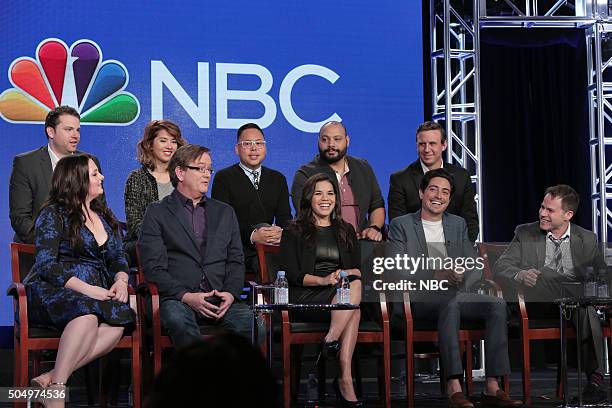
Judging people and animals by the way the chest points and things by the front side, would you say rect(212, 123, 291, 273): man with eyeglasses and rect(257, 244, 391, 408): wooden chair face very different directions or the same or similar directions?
same or similar directions

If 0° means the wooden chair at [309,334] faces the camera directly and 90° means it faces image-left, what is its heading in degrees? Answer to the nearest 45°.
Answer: approximately 0°

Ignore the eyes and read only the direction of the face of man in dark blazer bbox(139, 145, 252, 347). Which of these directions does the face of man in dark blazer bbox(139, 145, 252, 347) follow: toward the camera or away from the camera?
toward the camera

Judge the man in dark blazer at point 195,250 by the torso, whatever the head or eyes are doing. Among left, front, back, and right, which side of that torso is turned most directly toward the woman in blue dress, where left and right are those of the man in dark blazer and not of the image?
right

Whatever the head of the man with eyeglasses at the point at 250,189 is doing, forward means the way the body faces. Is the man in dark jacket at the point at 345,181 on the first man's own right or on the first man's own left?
on the first man's own left

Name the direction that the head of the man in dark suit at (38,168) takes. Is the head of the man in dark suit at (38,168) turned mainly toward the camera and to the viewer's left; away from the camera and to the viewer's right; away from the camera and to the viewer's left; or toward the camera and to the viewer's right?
toward the camera and to the viewer's right

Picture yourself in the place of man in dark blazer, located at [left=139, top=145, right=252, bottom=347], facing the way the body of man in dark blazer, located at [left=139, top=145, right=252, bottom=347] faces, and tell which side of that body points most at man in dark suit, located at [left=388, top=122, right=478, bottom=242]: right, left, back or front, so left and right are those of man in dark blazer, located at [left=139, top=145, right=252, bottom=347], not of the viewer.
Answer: left

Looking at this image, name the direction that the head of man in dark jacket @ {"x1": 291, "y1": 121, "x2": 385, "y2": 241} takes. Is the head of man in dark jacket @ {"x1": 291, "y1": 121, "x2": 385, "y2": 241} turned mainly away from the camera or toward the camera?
toward the camera

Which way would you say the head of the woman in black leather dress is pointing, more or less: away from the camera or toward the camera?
toward the camera

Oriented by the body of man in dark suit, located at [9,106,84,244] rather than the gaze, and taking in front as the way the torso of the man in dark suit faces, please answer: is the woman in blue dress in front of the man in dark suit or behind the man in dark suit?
in front

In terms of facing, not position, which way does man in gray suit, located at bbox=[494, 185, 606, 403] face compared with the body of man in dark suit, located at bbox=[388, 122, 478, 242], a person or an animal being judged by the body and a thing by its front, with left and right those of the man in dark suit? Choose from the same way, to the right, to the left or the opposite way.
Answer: the same way

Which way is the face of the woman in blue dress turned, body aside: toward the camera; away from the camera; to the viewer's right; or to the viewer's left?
to the viewer's right

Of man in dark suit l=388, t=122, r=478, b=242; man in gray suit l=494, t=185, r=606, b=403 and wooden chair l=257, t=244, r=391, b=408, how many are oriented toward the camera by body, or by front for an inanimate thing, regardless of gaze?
3

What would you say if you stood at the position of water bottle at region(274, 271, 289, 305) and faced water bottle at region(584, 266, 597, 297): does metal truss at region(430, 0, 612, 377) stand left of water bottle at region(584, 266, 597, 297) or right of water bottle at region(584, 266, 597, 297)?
left

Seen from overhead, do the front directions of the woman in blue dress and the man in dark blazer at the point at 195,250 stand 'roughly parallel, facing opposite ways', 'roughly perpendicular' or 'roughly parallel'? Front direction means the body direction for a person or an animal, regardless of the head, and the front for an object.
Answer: roughly parallel

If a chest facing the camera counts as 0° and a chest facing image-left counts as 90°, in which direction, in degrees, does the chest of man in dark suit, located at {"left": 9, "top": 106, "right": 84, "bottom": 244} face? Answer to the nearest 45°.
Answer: approximately 315°

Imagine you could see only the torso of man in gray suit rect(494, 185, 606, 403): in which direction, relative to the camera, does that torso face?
toward the camera

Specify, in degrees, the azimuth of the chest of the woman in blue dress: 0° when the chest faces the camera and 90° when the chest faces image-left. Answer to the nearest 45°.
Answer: approximately 315°

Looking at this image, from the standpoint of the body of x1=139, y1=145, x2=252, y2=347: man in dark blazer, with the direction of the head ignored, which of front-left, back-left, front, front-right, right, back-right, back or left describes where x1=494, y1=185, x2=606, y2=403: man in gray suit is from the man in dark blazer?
front-left
